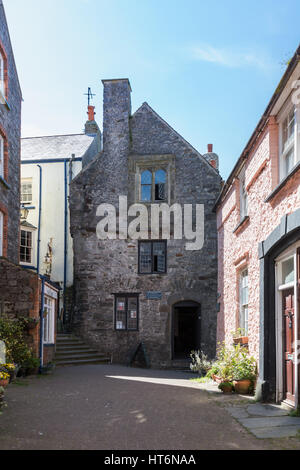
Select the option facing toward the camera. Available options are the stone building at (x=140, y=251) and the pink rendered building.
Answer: the stone building

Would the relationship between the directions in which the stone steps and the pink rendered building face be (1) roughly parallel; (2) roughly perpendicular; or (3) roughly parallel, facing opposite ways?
roughly perpendicular

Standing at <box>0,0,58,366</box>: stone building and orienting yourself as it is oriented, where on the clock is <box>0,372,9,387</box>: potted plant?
The potted plant is roughly at 3 o'clock from the stone building.

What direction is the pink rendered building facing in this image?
to the viewer's left

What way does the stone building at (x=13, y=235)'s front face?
to the viewer's right

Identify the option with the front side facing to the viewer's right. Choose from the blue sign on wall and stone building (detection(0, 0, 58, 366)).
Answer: the stone building

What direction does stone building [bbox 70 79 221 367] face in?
toward the camera

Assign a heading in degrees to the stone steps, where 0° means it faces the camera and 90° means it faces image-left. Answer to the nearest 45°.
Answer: approximately 0°

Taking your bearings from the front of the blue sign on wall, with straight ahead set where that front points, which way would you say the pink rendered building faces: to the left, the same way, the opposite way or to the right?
to the right

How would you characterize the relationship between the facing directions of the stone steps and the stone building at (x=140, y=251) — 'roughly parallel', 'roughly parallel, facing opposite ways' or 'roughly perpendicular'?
roughly parallel

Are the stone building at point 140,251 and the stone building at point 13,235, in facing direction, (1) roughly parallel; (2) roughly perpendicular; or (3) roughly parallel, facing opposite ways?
roughly perpendicular

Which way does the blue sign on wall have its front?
toward the camera
